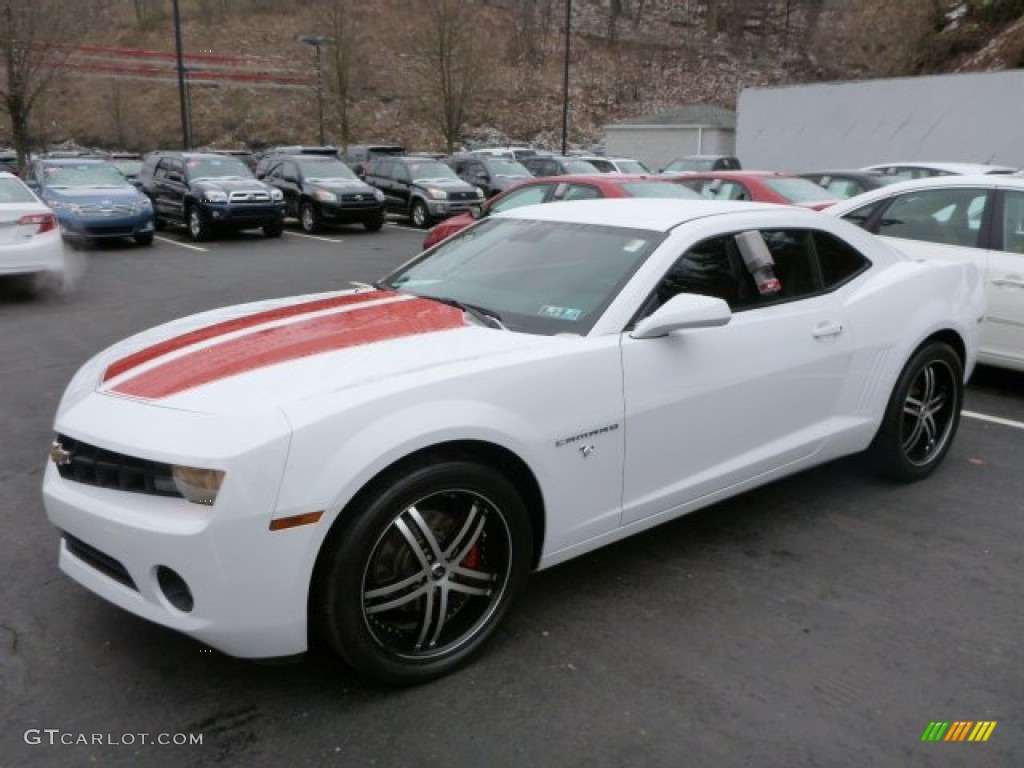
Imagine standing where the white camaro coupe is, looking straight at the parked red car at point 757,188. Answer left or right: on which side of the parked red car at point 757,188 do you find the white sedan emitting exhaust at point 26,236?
left

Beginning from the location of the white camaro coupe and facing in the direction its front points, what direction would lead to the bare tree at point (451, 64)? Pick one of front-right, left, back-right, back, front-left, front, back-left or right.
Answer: back-right

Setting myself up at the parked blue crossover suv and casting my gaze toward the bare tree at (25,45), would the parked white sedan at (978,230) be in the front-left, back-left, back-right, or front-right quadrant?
back-right

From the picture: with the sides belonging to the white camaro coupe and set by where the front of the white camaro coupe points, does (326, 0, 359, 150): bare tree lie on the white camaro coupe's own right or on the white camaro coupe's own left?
on the white camaro coupe's own right

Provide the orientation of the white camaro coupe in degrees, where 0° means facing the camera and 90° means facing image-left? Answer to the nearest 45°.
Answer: approximately 45°

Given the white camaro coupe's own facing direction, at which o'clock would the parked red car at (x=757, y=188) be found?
The parked red car is roughly at 5 o'clock from the white camaro coupe.

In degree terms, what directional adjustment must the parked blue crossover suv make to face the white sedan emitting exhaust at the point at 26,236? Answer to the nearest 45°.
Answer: approximately 45° to its right

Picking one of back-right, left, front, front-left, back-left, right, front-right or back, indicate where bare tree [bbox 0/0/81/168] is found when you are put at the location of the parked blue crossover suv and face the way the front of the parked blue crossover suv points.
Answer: back-left

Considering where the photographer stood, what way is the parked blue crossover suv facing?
facing the viewer and to the right of the viewer

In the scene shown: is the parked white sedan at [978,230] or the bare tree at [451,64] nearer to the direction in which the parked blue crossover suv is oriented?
the parked white sedan

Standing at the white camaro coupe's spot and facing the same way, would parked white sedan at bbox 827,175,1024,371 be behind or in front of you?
behind

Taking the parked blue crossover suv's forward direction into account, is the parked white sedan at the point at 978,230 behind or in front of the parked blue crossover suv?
in front

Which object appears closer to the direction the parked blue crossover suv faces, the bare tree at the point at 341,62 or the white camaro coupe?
the white camaro coupe

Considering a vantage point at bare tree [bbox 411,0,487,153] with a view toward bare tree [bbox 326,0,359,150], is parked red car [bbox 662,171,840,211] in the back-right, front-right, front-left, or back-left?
back-left
